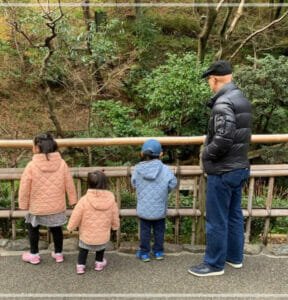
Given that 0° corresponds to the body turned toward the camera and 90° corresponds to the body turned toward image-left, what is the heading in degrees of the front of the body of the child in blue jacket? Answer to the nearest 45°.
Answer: approximately 180°

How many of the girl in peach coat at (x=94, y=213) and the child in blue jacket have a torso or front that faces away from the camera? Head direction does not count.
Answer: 2

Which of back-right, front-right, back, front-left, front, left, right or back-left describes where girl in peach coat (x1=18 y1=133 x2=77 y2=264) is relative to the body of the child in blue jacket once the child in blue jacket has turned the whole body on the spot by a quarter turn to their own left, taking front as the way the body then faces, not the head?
front

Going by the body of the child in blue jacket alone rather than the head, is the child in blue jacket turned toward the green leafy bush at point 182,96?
yes

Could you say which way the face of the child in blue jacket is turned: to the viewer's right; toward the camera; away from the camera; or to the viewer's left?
away from the camera

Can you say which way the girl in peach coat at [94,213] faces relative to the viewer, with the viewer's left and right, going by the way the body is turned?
facing away from the viewer

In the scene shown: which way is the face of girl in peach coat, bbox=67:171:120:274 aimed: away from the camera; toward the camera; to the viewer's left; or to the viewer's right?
away from the camera
